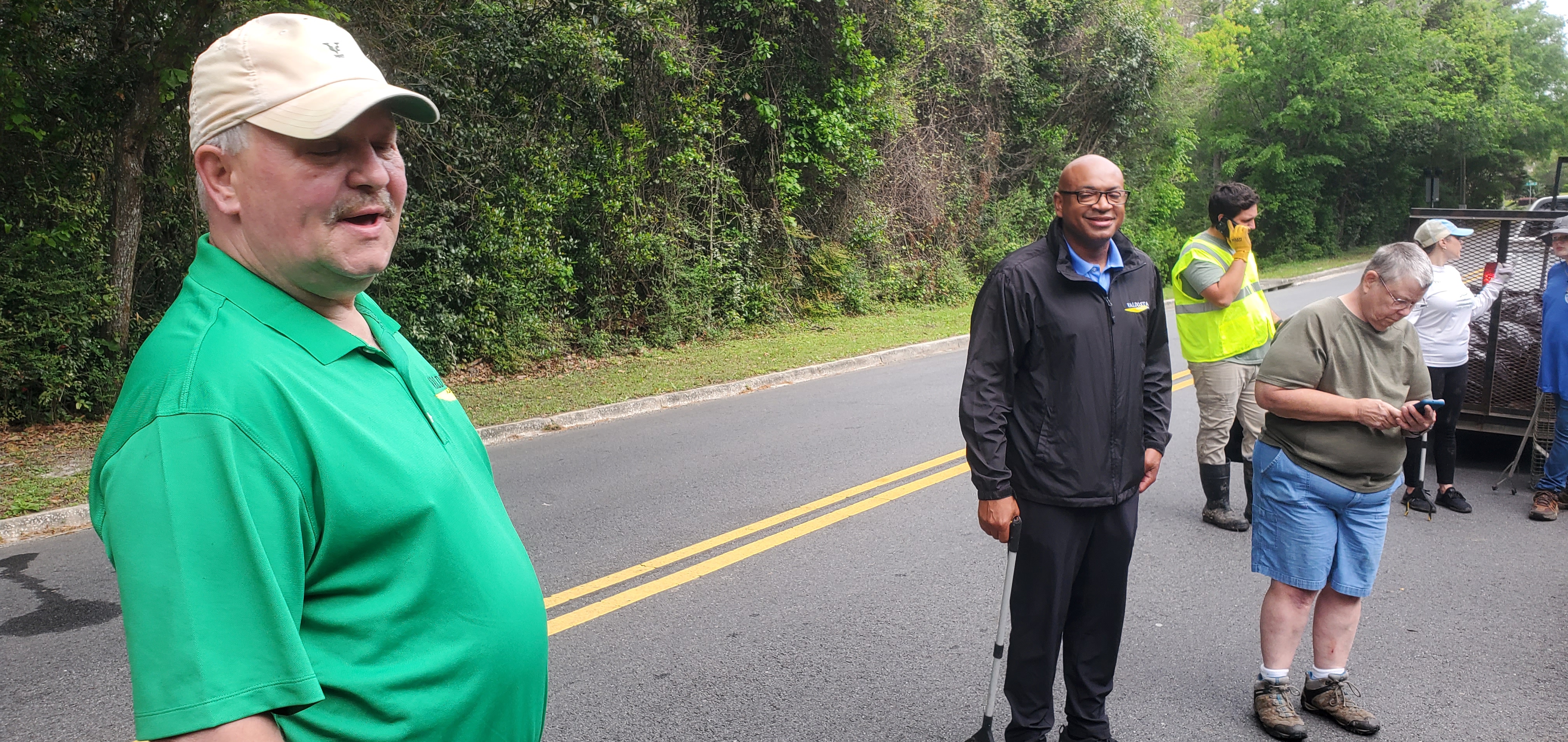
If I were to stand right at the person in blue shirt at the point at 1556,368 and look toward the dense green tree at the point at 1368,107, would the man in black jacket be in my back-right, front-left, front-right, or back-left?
back-left

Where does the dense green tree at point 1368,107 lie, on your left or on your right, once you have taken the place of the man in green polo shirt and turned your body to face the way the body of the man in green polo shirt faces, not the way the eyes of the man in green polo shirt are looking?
on your left

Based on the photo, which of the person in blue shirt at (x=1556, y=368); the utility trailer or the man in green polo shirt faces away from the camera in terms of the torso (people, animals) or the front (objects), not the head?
the utility trailer

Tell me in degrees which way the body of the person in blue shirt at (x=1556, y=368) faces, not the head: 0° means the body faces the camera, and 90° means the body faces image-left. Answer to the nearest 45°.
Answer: approximately 45°

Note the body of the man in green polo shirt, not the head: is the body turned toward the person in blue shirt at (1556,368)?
no

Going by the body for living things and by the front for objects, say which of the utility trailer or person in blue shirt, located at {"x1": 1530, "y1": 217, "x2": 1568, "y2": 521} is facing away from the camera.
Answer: the utility trailer

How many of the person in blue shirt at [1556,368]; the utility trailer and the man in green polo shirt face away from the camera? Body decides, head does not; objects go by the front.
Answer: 1

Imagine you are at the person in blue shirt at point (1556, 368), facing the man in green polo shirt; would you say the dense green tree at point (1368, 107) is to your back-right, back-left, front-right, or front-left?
back-right

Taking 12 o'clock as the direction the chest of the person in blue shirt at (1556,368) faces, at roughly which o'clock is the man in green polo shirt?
The man in green polo shirt is roughly at 11 o'clock from the person in blue shirt.

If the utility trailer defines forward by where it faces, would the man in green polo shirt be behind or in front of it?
behind

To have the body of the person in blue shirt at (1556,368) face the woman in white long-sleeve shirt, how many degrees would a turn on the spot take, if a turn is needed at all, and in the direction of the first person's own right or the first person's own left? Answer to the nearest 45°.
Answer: approximately 45° to the first person's own right

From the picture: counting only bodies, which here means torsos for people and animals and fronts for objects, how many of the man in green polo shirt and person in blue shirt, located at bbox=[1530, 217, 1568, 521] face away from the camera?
0

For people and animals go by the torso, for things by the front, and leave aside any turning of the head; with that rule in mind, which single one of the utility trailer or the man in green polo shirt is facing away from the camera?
the utility trailer

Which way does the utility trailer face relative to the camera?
away from the camera

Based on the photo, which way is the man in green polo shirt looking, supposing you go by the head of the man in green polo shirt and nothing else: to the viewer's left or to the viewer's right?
to the viewer's right

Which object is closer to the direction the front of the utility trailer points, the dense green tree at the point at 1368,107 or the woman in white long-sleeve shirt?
the dense green tree

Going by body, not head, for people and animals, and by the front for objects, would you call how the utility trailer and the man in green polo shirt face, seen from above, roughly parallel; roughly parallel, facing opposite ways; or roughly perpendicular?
roughly perpendicular
